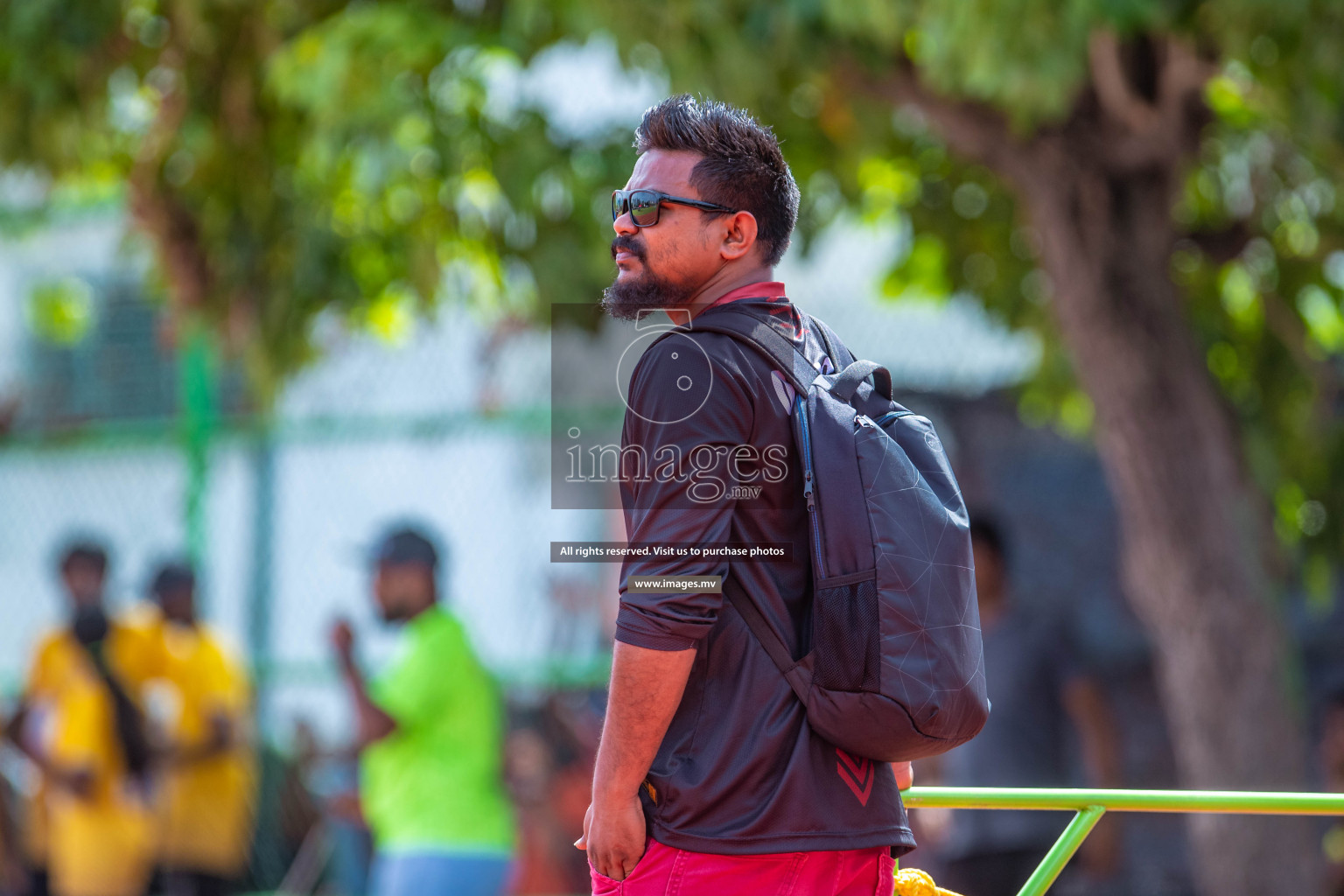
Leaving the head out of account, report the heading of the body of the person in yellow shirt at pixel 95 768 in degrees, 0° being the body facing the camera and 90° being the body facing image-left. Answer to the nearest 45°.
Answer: approximately 0°

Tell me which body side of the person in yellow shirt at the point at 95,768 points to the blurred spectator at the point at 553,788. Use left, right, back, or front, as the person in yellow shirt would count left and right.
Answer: left

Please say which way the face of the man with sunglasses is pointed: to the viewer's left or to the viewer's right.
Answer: to the viewer's left
